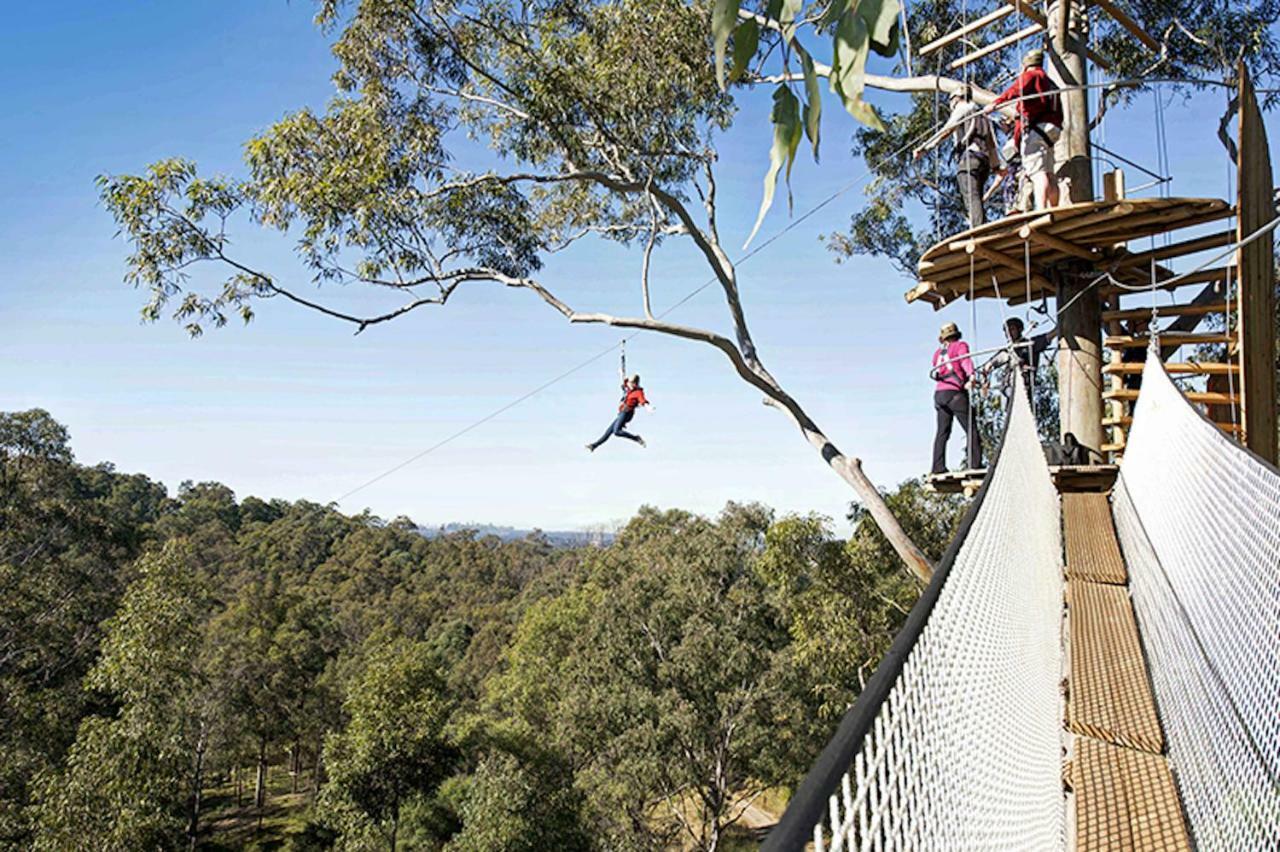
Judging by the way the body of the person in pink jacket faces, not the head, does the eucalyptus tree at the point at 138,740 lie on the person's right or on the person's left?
on the person's left

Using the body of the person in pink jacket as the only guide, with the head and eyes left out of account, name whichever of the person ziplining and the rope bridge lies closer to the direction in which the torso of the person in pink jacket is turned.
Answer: the person ziplining
